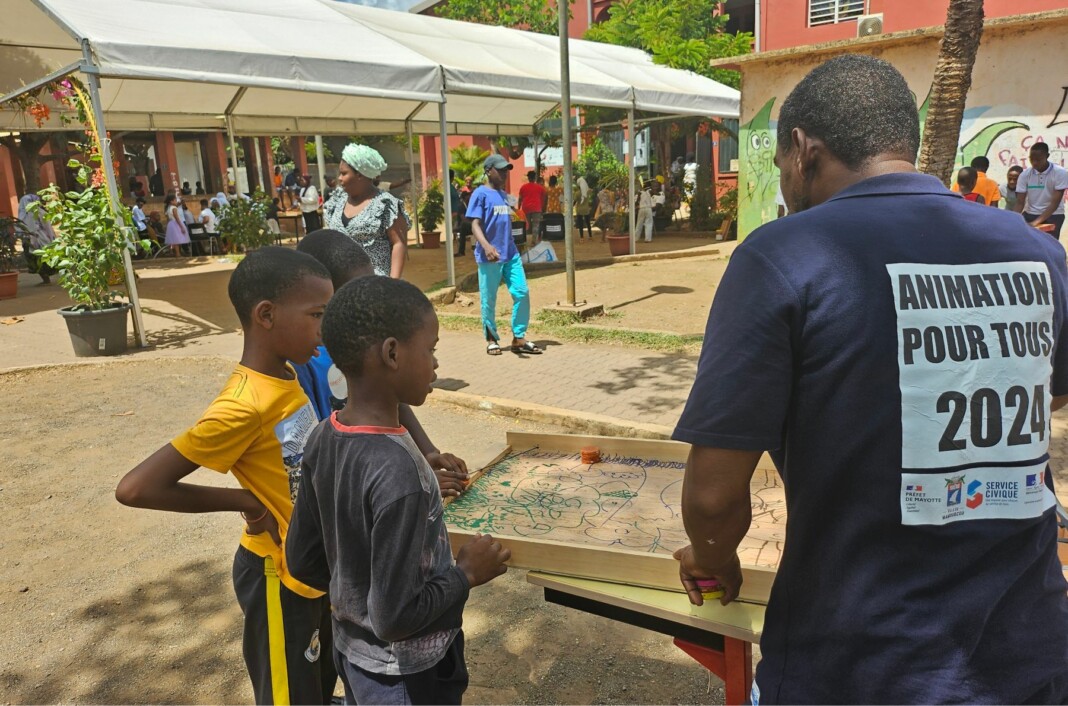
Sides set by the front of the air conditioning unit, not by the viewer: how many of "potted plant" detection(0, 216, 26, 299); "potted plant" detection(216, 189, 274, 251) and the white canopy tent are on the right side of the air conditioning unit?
3

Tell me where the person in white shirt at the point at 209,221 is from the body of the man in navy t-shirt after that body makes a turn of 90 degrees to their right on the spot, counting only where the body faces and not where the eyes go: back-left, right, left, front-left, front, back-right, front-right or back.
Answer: left

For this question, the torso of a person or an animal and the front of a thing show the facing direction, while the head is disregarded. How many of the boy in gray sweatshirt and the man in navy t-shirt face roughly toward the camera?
0

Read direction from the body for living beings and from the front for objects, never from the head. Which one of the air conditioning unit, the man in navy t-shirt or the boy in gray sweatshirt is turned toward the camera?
the air conditioning unit

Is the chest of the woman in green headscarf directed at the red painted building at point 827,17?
no

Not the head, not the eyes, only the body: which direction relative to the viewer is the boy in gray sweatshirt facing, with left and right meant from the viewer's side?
facing away from the viewer and to the right of the viewer

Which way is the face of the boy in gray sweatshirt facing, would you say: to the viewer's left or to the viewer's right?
to the viewer's right

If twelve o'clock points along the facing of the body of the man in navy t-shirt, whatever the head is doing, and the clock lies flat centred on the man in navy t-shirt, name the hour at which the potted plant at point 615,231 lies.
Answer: The potted plant is roughly at 1 o'clock from the man in navy t-shirt.

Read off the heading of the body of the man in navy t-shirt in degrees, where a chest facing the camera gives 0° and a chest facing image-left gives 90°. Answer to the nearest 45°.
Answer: approximately 135°

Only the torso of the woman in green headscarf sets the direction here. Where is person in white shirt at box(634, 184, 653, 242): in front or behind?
behind

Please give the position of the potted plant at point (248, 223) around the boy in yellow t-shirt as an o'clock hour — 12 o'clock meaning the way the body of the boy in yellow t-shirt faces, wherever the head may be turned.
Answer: The potted plant is roughly at 9 o'clock from the boy in yellow t-shirt.

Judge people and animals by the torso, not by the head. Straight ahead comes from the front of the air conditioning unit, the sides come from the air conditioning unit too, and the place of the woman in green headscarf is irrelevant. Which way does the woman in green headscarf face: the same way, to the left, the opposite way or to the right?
the same way

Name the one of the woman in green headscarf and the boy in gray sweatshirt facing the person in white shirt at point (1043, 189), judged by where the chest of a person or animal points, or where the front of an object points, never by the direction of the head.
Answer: the boy in gray sweatshirt

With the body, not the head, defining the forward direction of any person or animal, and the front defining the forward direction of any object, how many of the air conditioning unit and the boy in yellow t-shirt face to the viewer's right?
1

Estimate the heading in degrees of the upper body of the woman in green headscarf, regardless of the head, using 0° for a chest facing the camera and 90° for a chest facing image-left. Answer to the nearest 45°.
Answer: approximately 45°

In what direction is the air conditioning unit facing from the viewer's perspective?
toward the camera

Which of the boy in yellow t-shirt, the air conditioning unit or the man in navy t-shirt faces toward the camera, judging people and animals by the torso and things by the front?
the air conditioning unit

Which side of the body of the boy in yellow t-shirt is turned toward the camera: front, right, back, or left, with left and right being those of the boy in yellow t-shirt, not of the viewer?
right

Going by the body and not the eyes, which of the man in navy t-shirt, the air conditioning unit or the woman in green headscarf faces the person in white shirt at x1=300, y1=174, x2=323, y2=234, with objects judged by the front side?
the man in navy t-shirt
